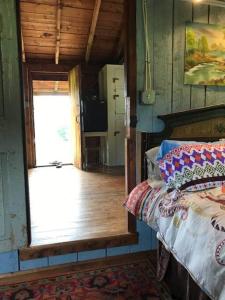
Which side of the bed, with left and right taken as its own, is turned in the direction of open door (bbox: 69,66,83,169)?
back

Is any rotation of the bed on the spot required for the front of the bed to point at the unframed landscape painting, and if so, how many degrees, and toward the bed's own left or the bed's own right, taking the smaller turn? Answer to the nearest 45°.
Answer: approximately 135° to the bed's own left

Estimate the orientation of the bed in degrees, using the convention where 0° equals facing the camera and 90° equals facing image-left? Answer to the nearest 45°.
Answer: approximately 315°

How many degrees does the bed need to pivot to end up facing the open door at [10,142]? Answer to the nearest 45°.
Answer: approximately 135° to its right
